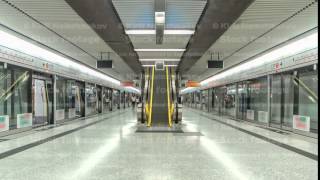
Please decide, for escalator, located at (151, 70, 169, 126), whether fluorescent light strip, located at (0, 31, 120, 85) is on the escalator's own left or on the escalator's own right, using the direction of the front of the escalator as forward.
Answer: on the escalator's own right

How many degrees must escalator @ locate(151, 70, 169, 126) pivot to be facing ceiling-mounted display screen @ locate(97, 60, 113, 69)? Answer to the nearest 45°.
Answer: approximately 90° to its right

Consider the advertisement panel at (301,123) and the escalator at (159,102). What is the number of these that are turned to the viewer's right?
0

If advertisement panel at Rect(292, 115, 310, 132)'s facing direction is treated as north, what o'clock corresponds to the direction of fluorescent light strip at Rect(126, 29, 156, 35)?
The fluorescent light strip is roughly at 1 o'clock from the advertisement panel.

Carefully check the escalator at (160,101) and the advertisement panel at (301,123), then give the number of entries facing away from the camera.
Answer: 0

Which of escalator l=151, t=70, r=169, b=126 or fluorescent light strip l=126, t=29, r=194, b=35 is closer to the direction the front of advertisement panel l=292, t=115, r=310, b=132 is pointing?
the fluorescent light strip

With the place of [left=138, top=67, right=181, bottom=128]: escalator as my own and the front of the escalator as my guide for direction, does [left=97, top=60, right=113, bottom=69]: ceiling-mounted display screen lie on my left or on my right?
on my right

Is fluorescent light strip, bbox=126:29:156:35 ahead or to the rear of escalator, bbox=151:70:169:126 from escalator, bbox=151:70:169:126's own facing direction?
ahead

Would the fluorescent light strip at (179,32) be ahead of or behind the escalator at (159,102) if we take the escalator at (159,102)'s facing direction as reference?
ahead

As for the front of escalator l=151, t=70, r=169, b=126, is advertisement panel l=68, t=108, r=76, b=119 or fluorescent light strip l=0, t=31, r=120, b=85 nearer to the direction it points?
the fluorescent light strip

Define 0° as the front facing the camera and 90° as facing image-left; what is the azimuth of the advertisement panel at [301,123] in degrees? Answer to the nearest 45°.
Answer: approximately 45°

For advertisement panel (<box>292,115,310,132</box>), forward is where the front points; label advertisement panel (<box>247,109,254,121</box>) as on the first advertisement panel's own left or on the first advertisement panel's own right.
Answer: on the first advertisement panel's own right

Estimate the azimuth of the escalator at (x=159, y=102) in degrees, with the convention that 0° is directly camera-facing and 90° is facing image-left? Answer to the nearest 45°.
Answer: approximately 0°

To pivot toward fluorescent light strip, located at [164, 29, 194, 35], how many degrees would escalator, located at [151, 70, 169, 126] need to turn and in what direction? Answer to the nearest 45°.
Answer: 0° — it already faces it

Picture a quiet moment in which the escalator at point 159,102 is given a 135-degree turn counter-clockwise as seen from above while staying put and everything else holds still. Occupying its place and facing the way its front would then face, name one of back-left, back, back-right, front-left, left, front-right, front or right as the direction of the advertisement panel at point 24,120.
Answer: back

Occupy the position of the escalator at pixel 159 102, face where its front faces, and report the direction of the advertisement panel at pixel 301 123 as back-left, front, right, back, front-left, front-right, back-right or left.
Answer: front-left

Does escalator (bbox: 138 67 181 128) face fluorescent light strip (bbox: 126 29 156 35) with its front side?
yes

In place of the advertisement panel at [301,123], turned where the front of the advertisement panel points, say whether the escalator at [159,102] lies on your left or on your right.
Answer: on your right
